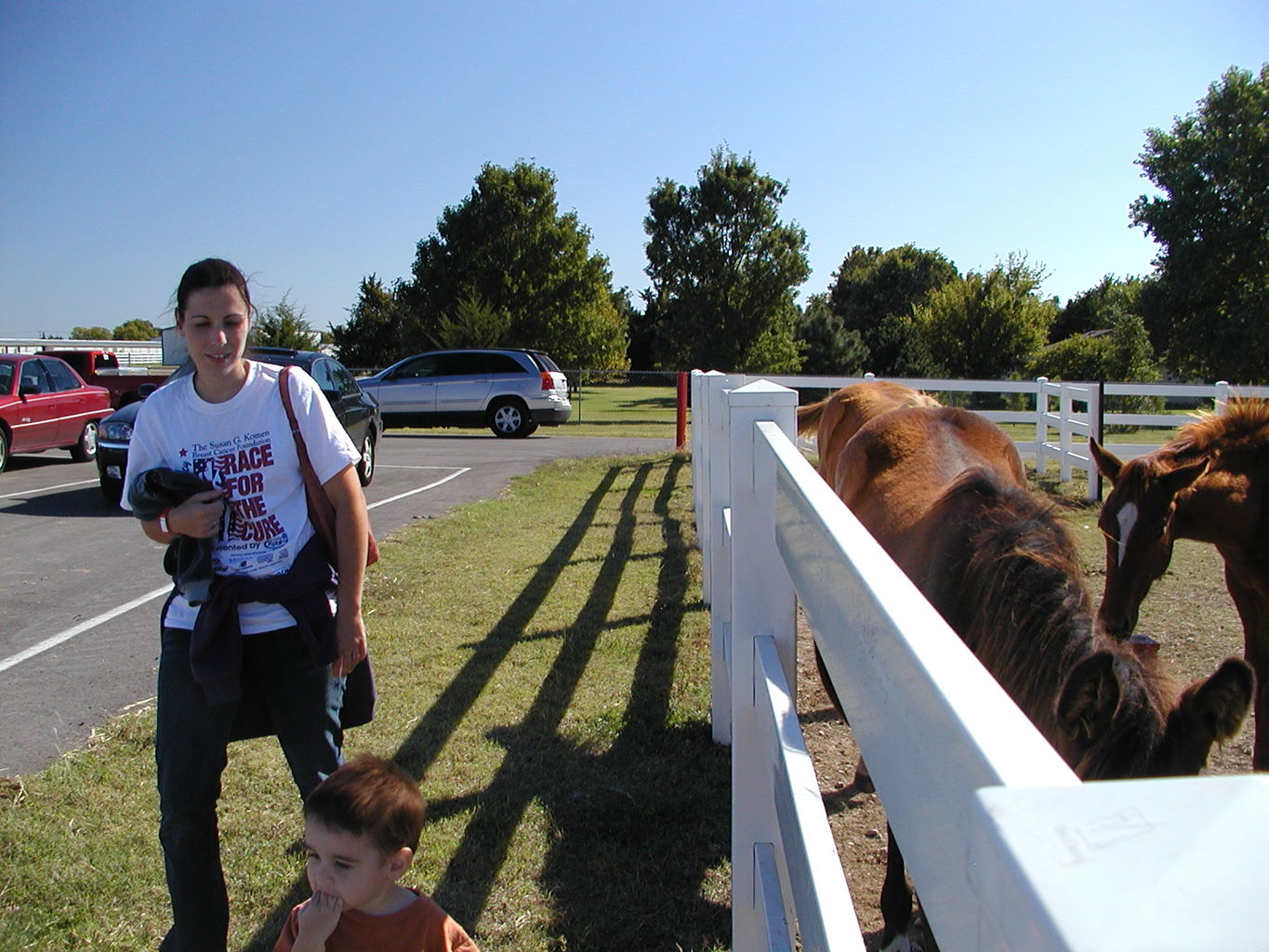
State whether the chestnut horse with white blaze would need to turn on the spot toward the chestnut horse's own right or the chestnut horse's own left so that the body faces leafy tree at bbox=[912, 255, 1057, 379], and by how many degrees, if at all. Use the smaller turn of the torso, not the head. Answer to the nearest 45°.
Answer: approximately 135° to the chestnut horse's own right

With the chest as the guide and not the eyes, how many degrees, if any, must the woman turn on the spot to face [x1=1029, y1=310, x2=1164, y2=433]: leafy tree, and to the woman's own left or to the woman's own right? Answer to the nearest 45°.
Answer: approximately 135° to the woman's own left

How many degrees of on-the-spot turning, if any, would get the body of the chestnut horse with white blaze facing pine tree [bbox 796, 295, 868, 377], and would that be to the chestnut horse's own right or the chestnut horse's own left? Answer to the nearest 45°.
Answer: approximately 135° to the chestnut horse's own right

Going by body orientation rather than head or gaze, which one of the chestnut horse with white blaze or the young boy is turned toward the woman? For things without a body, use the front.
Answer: the chestnut horse with white blaze

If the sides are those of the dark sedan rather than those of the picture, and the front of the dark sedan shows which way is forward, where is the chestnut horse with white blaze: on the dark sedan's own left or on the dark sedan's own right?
on the dark sedan's own left

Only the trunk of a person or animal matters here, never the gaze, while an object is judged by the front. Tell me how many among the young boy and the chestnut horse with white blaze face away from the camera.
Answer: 0

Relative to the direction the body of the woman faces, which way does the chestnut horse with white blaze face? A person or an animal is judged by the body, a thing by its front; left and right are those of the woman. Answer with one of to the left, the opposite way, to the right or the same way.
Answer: to the right

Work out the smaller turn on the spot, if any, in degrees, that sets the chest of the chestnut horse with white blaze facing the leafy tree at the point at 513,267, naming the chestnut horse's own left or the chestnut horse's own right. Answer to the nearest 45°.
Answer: approximately 90° to the chestnut horse's own right

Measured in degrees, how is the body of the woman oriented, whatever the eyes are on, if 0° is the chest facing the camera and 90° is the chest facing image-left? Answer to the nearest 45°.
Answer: approximately 0°

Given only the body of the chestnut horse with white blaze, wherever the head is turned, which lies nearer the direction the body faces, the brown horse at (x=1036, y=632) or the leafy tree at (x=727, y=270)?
the brown horse

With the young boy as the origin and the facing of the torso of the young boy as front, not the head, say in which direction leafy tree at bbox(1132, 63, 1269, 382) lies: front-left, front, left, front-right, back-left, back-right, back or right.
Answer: back

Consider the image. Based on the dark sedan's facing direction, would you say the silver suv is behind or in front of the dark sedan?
behind

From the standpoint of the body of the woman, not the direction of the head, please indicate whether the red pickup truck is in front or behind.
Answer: behind

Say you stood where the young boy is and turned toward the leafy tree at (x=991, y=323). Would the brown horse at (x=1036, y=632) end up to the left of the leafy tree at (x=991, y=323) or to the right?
right
